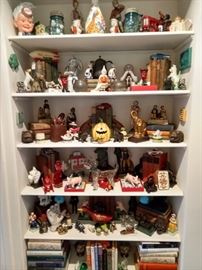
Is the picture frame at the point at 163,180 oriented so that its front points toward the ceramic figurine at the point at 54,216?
no

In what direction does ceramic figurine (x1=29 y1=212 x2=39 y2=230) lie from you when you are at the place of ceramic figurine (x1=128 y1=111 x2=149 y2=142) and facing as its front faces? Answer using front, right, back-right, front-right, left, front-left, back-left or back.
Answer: front-right

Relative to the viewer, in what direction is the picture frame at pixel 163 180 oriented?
toward the camera

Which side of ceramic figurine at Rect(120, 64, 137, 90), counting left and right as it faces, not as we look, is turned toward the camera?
front

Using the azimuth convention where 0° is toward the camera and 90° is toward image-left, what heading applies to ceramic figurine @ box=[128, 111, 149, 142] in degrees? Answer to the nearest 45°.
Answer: approximately 45°

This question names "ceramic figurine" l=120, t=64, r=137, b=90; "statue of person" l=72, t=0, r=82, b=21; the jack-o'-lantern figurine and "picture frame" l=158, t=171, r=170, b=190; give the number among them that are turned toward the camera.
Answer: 4

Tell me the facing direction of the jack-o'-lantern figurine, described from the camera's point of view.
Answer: facing the viewer
